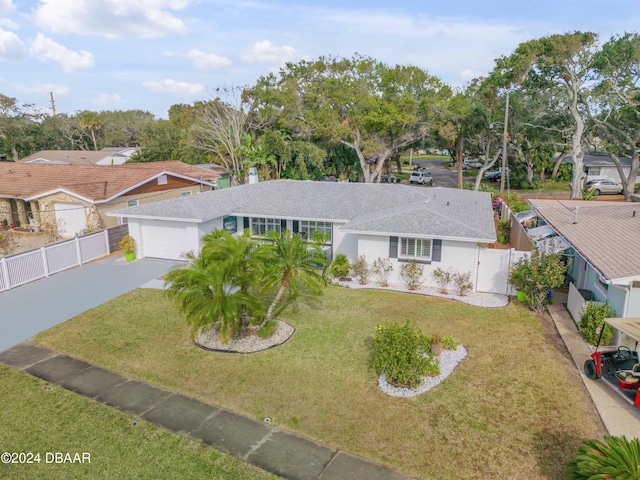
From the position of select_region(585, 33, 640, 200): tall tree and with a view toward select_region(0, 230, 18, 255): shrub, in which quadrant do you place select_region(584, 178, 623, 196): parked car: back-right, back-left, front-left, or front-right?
back-right

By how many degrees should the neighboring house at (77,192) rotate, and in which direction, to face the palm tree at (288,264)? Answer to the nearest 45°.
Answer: approximately 45° to its left

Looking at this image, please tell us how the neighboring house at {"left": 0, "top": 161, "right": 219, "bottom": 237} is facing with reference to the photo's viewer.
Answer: facing the viewer and to the left of the viewer

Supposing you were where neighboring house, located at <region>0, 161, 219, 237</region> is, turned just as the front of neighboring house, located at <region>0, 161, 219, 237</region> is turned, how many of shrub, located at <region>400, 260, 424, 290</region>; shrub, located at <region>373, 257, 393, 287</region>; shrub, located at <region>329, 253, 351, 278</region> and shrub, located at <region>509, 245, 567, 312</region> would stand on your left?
4

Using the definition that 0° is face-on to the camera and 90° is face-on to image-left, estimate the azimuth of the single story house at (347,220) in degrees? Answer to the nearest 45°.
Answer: approximately 0°

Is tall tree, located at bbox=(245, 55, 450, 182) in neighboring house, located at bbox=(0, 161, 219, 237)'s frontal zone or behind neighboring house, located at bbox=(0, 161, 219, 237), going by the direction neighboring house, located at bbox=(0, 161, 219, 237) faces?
behind

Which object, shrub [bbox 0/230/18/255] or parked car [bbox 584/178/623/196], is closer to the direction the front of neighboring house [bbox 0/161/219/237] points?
the shrub

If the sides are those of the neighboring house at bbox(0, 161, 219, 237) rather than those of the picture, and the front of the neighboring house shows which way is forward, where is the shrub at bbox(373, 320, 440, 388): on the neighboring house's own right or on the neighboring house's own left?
on the neighboring house's own left

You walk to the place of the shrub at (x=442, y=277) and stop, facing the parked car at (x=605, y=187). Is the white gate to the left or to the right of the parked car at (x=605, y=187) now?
right

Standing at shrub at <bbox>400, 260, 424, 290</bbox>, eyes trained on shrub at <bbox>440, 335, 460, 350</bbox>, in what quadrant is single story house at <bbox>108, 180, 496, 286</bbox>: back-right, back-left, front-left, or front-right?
back-right

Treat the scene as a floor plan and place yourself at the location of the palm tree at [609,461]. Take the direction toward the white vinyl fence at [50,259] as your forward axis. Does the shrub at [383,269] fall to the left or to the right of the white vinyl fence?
right

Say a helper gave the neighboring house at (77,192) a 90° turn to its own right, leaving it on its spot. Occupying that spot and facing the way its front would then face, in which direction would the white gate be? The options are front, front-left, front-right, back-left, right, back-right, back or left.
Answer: back

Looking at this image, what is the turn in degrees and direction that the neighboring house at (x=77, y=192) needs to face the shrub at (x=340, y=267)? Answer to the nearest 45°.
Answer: approximately 90° to its left

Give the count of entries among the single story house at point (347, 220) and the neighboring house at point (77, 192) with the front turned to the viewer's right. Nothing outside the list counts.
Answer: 0

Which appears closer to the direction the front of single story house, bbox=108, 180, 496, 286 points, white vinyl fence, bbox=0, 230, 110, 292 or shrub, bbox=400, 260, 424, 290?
the shrub
